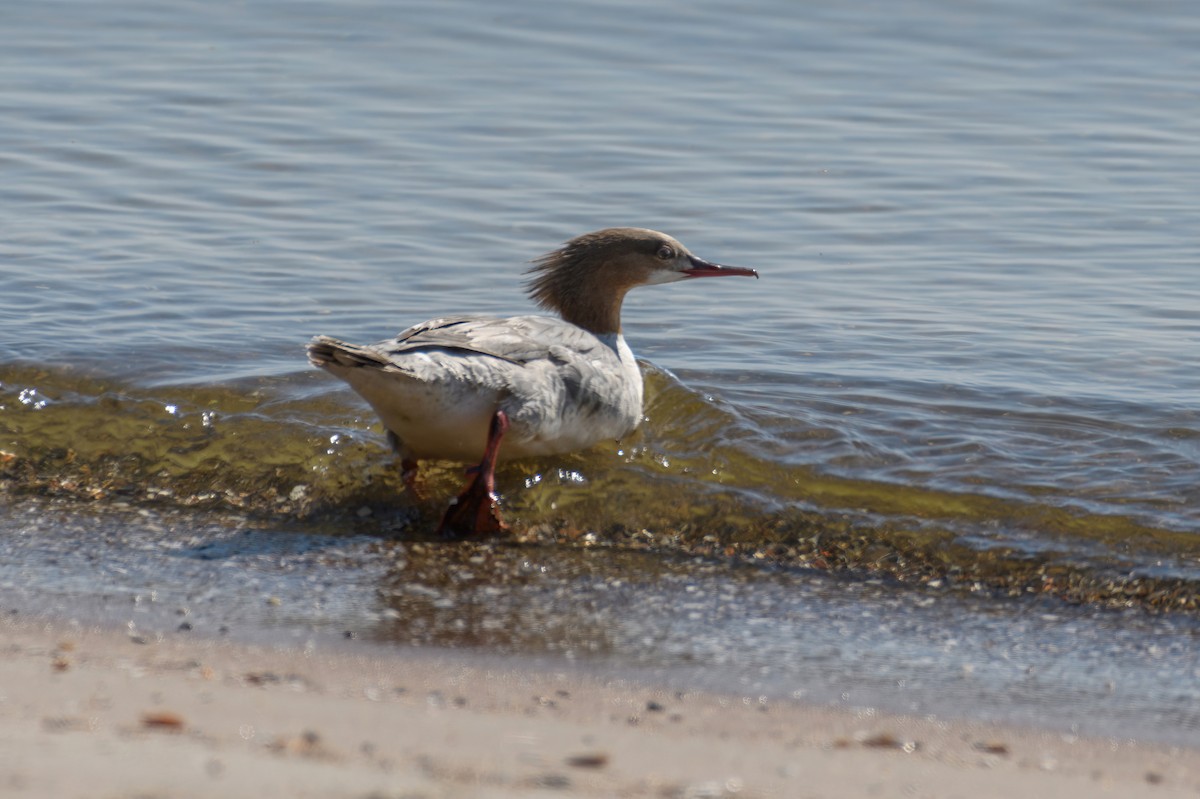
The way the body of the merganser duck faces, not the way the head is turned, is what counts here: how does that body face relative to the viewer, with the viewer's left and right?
facing to the right of the viewer
